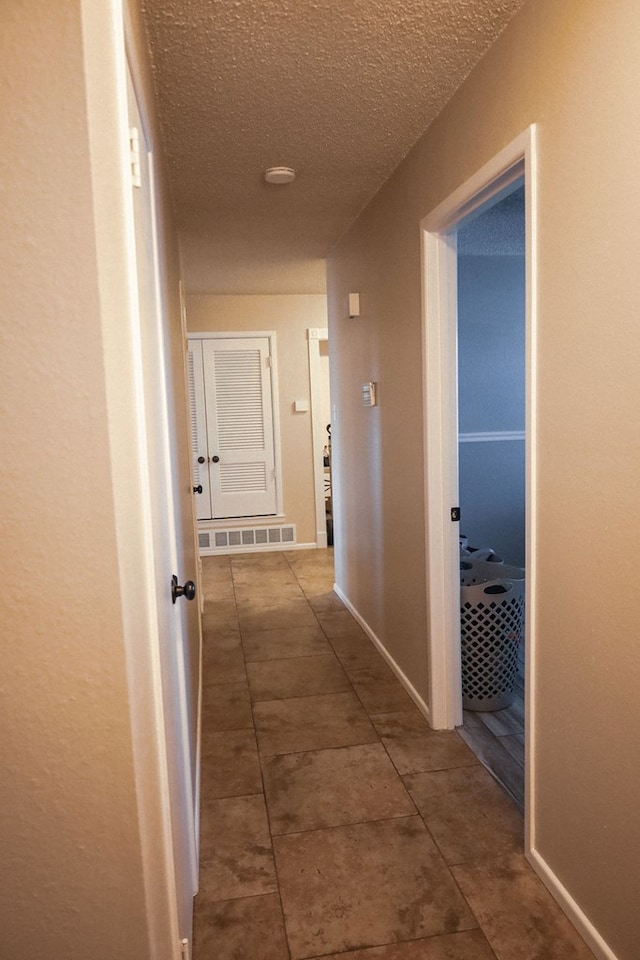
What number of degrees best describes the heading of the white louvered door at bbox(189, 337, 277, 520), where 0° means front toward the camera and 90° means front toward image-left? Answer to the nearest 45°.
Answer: approximately 0°

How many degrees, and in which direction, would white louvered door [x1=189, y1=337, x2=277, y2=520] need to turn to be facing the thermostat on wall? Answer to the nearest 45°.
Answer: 0° — it already faces it

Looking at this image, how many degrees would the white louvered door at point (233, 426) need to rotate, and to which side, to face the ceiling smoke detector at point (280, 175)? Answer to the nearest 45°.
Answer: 0° — it already faces it
